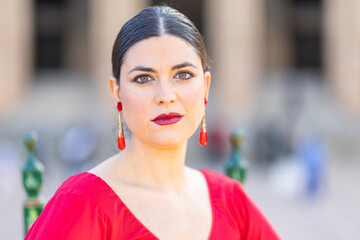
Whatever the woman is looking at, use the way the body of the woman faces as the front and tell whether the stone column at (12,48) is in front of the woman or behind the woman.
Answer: behind

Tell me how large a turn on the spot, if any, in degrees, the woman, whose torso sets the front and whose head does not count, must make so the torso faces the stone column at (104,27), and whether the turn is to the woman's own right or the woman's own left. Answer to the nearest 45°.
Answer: approximately 135° to the woman's own left

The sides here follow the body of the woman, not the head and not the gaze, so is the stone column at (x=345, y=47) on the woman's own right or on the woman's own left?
on the woman's own left

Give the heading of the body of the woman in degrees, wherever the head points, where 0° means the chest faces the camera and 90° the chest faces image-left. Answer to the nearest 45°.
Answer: approximately 315°

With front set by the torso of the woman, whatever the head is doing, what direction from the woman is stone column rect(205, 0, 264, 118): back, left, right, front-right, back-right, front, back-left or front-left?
back-left
